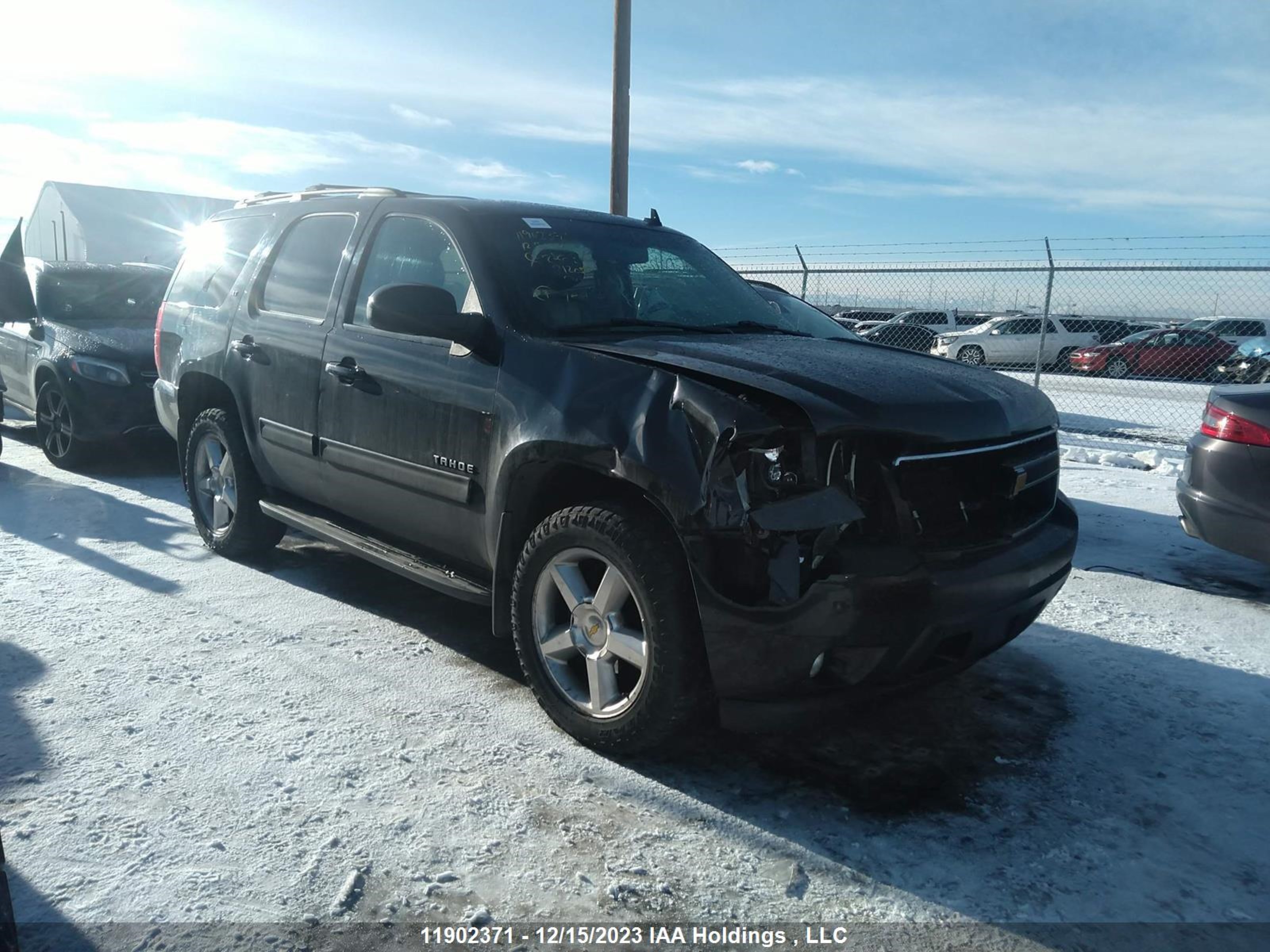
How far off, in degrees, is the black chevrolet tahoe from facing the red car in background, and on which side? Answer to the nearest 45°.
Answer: approximately 90° to its left

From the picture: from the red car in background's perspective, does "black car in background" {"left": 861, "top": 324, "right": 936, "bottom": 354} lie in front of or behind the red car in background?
in front

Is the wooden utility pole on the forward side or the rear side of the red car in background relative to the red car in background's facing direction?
on the forward side

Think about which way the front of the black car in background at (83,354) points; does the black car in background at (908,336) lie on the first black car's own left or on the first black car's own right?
on the first black car's own left

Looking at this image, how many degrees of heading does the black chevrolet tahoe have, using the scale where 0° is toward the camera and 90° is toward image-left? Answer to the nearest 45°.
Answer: approximately 315°

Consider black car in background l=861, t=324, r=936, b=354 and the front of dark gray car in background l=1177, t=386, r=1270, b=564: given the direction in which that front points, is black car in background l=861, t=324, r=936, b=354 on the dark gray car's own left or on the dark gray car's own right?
on the dark gray car's own left

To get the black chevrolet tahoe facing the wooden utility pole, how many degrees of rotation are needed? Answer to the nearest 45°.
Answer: approximately 135° to its left

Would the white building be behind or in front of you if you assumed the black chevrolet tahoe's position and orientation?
behind

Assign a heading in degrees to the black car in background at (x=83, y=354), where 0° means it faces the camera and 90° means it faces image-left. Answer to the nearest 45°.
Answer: approximately 315°
